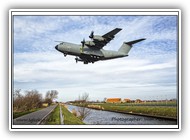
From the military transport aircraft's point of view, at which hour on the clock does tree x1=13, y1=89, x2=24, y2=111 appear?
The tree is roughly at 1 o'clock from the military transport aircraft.

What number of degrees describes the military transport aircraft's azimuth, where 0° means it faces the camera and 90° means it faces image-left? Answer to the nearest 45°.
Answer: approximately 45°
